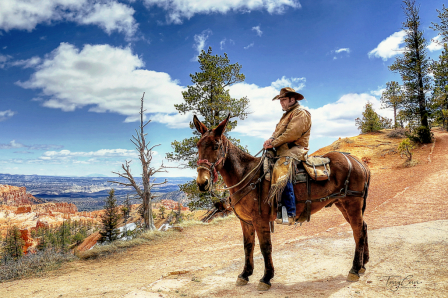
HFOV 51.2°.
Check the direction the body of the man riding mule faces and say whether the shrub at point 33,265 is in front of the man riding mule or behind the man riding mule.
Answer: in front

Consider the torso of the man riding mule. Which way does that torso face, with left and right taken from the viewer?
facing to the left of the viewer

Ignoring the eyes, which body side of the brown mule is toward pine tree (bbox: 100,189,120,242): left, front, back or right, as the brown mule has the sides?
right

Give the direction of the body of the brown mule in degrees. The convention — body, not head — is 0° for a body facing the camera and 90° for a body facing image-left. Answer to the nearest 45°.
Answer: approximately 45°
